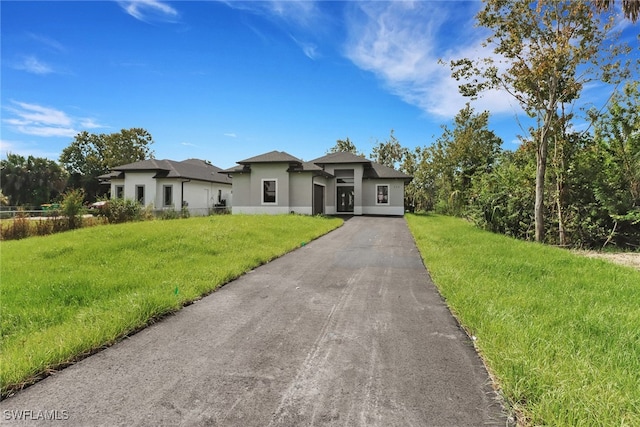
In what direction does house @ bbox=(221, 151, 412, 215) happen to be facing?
toward the camera

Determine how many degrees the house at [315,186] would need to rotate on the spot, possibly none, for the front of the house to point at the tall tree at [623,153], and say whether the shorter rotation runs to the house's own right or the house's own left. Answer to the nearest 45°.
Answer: approximately 45° to the house's own left

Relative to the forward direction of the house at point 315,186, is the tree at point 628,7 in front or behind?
in front

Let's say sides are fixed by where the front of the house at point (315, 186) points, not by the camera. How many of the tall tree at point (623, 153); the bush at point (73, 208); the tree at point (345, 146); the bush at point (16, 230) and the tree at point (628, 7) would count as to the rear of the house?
1

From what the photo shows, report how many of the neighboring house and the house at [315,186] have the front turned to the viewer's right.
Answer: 0

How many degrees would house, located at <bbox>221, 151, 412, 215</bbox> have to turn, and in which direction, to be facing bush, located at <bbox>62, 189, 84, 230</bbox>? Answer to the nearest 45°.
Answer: approximately 45° to its right

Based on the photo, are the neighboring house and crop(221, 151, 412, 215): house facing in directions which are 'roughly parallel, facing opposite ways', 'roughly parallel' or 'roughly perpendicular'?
roughly parallel

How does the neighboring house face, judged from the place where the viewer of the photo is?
facing the viewer and to the left of the viewer

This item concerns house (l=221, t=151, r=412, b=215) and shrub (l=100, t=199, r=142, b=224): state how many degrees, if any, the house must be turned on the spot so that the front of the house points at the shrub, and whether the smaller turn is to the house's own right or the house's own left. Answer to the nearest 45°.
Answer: approximately 45° to the house's own right

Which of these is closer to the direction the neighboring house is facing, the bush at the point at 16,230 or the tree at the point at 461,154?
the bush

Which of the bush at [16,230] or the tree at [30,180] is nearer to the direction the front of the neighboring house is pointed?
the bush

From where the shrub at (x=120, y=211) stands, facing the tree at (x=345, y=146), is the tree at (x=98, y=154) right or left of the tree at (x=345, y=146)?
left

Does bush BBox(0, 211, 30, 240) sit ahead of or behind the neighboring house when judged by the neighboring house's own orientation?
ahead

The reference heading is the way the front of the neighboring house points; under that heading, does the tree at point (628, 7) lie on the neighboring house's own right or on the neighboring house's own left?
on the neighboring house's own left
